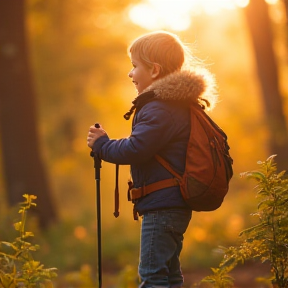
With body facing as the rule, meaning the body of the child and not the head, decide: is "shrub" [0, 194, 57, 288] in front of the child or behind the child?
in front

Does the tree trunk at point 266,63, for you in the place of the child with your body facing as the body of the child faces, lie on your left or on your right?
on your right

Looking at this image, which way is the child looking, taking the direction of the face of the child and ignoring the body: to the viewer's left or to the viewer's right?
to the viewer's left

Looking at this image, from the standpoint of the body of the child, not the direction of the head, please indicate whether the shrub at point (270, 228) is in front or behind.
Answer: behind

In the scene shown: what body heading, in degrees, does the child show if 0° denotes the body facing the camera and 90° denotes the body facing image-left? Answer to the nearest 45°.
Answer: approximately 90°

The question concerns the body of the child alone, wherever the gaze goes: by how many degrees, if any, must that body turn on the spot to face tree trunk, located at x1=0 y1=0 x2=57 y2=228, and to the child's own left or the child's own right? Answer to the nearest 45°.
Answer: approximately 90° to the child's own right

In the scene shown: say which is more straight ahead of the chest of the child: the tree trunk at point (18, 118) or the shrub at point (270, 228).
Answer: the tree trunk
